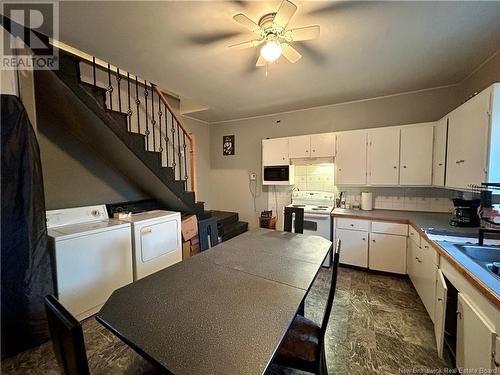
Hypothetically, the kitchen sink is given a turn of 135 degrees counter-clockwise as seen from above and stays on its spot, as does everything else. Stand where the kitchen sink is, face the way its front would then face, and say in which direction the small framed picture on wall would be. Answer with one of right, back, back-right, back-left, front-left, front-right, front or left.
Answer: back

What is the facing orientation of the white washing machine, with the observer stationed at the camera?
facing the viewer and to the right of the viewer

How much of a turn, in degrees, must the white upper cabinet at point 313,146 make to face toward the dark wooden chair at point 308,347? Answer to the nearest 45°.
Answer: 0° — it already faces it

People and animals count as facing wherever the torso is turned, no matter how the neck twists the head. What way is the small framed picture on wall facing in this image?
toward the camera

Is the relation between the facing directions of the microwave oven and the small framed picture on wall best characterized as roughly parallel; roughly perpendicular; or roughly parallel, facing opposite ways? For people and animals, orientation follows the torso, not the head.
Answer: roughly parallel

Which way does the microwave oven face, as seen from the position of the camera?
facing the viewer

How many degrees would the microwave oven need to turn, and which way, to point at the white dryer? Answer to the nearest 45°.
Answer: approximately 45° to its right

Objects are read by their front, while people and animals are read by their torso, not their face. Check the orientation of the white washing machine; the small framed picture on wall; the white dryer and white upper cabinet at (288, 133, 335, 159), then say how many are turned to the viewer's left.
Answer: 0

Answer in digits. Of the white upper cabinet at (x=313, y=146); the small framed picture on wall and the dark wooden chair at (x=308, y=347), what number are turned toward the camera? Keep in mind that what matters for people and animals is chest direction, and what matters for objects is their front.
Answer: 2

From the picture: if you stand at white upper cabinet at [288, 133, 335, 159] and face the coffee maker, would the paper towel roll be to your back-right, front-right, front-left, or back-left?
front-left

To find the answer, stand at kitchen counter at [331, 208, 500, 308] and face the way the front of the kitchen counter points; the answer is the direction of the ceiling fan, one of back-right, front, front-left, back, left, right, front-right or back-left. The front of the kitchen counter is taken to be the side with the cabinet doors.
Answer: front

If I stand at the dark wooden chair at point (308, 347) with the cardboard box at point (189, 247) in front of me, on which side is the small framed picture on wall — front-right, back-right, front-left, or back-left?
front-right

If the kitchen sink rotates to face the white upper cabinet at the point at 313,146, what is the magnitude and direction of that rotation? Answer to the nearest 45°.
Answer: approximately 90° to its right

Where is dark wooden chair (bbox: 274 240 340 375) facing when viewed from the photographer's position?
facing to the left of the viewer

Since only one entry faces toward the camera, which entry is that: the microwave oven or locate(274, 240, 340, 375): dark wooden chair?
the microwave oven

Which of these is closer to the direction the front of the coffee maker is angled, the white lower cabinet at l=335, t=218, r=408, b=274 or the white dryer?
the white dryer

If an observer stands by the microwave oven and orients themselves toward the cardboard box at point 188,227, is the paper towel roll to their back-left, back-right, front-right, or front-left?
back-left
